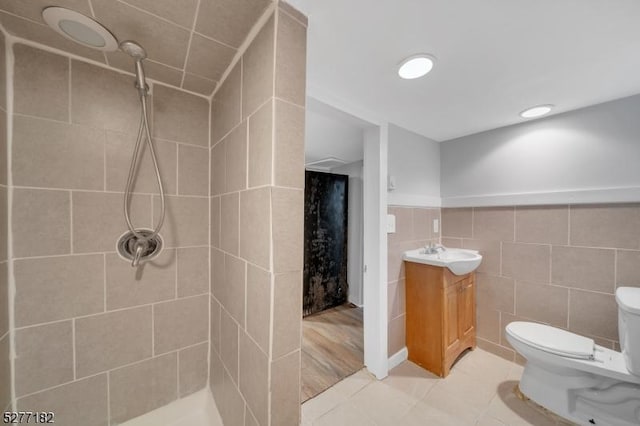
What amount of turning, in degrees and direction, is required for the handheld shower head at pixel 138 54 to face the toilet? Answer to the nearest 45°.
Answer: approximately 90° to its left

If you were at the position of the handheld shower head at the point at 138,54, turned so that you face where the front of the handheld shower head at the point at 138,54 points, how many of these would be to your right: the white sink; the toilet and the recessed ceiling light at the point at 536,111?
0

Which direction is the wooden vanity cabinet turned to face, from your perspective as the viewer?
facing the viewer and to the right of the viewer

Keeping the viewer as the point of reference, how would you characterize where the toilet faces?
facing away from the viewer and to the left of the viewer

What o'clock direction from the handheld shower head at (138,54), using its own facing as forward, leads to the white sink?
The white sink is roughly at 8 o'clock from the handheld shower head.

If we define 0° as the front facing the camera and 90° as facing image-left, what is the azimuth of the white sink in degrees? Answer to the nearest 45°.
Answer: approximately 315°

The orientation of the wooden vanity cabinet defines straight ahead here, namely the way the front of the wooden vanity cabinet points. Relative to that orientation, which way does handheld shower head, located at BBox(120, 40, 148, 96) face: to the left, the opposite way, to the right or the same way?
the same way

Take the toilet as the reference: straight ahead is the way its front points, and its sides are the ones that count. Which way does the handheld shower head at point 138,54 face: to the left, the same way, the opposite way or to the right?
the opposite way

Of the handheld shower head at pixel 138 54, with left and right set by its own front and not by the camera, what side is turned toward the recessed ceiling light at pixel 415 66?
left
